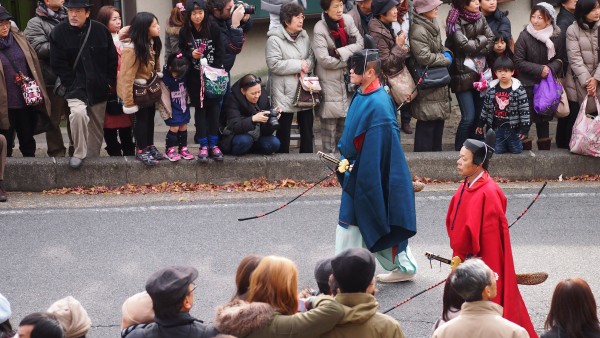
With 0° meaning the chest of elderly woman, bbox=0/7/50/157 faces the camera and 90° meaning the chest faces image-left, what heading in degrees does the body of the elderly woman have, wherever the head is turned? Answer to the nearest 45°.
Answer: approximately 0°

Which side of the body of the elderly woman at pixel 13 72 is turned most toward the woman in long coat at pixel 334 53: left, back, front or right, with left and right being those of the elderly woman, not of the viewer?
left

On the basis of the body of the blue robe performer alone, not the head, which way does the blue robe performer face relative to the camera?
to the viewer's left

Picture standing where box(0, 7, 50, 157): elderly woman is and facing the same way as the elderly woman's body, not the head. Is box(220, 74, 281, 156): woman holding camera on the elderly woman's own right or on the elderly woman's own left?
on the elderly woman's own left

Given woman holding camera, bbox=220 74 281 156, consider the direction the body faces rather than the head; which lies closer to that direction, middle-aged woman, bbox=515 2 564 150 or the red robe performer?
the red robe performer

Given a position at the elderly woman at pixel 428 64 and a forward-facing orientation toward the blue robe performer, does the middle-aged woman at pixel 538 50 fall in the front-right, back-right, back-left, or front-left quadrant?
back-left

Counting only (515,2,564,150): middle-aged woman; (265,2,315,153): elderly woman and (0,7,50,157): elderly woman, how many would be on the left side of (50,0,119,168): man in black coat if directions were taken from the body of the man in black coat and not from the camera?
2

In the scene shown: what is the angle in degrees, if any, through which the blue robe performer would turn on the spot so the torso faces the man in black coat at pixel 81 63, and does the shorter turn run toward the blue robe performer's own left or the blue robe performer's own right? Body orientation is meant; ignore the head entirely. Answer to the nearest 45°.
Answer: approximately 45° to the blue robe performer's own right
